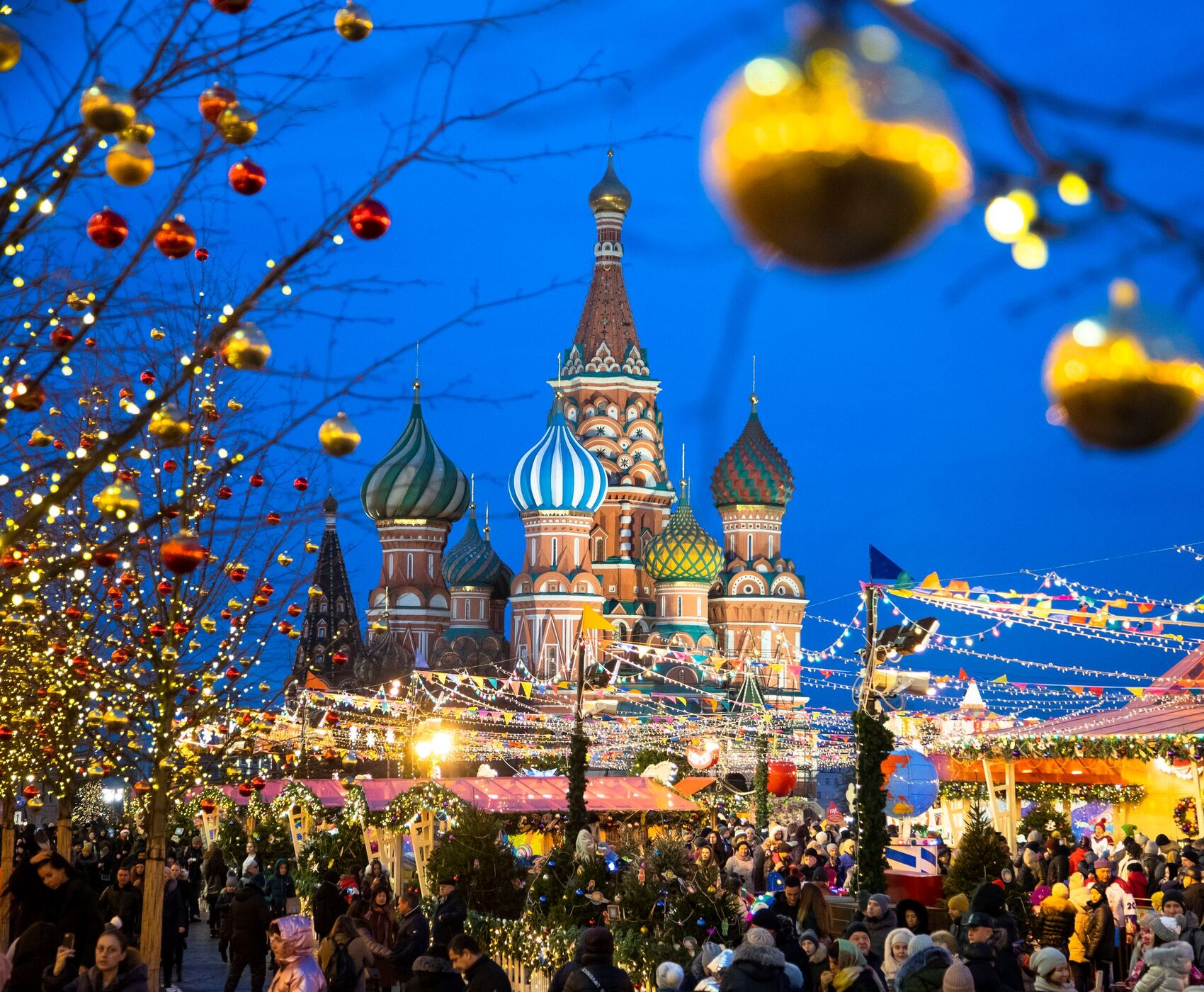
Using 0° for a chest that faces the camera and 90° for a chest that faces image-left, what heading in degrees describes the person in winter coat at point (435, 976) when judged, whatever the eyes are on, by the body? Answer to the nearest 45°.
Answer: approximately 180°

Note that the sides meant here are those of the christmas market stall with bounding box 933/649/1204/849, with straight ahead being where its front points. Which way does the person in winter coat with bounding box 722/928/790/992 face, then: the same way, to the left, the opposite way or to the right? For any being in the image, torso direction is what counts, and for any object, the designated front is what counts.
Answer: the opposite way

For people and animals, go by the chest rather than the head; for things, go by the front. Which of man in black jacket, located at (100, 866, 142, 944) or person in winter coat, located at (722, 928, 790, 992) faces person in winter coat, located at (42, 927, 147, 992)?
the man in black jacket

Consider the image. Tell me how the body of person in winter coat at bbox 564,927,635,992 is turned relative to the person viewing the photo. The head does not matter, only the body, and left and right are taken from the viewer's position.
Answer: facing away from the viewer
